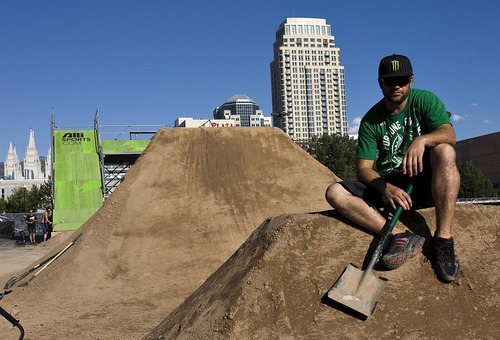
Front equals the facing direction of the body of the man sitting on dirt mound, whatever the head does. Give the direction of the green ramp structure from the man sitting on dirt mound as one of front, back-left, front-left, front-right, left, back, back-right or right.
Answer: back-right

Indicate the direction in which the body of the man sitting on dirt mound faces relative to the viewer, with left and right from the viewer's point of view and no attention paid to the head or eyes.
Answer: facing the viewer

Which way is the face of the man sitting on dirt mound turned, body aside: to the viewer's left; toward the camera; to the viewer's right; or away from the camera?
toward the camera
